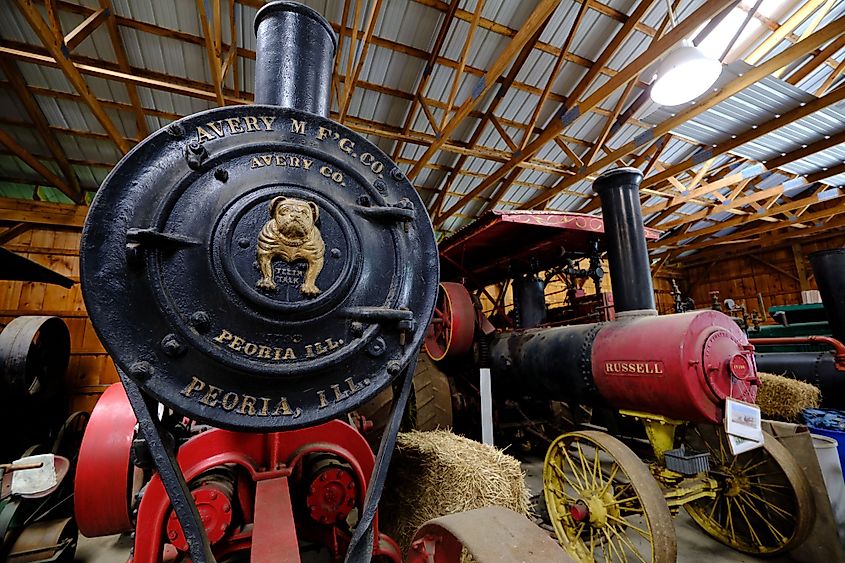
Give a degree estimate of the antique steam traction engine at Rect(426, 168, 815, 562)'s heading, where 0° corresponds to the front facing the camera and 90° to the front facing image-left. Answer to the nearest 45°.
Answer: approximately 315°

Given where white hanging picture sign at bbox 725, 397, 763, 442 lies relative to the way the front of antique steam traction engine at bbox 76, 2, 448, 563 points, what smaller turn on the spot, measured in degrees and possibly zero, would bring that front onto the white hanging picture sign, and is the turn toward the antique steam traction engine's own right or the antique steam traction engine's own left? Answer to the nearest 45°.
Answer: approximately 90° to the antique steam traction engine's own left

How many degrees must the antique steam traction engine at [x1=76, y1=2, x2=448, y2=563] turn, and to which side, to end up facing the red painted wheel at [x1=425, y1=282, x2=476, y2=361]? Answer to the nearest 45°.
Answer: approximately 135° to its left

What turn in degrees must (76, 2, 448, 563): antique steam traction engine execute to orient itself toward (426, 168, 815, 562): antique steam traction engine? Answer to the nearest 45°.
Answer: approximately 90° to its left

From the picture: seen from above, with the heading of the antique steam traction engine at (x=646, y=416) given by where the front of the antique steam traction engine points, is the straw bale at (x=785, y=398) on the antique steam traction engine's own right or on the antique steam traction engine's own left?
on the antique steam traction engine's own left

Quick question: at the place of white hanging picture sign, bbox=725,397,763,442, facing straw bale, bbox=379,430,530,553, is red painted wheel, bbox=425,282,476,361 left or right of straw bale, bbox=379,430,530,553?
right

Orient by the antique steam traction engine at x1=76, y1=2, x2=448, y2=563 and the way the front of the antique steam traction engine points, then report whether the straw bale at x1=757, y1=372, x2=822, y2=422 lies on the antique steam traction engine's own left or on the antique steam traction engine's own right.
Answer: on the antique steam traction engine's own left

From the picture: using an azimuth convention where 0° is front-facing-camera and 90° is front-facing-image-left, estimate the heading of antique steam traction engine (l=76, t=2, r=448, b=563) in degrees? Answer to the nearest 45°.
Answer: approximately 0°
